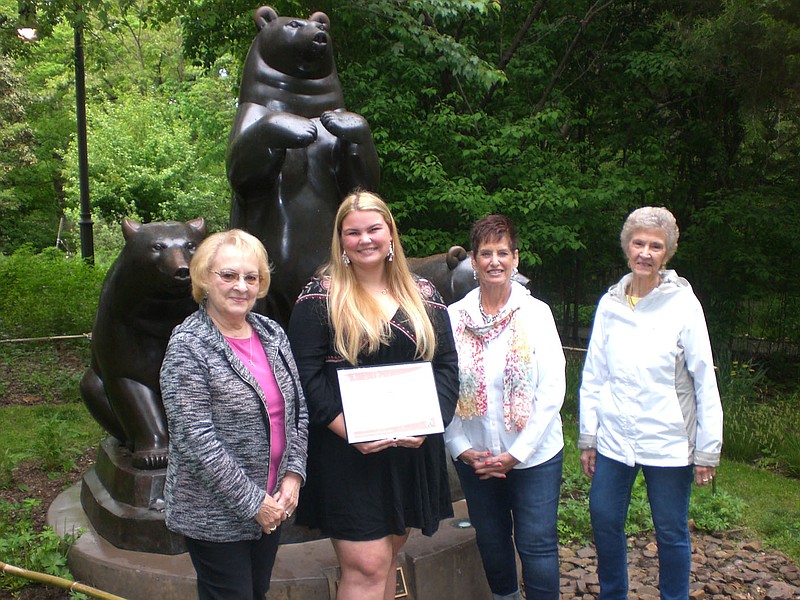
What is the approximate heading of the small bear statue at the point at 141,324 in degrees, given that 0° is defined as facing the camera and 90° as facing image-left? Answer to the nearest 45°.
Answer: approximately 315°

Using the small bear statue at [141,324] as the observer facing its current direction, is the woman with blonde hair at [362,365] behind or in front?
in front

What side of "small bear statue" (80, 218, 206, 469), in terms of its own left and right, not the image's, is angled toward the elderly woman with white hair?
front

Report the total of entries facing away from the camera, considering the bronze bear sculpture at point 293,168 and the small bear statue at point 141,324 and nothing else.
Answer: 0

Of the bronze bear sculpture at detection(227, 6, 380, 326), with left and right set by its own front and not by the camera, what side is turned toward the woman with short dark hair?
front

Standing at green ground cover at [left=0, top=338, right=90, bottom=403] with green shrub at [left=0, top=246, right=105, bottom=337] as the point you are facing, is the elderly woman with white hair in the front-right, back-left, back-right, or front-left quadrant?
back-right

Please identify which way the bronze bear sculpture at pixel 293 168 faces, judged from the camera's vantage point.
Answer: facing the viewer and to the right of the viewer

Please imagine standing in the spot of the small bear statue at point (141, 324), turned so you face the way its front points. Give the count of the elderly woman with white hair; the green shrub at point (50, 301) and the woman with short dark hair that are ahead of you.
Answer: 2

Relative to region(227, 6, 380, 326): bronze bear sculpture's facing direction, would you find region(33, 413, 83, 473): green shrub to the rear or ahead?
to the rear

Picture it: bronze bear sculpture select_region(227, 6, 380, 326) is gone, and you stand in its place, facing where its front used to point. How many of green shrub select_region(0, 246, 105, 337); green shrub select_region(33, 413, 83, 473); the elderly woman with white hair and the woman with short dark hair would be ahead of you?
2

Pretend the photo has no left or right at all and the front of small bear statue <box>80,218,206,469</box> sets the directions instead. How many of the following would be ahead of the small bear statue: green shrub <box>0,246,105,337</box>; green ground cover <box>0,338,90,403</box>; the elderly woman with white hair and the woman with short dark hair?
2
